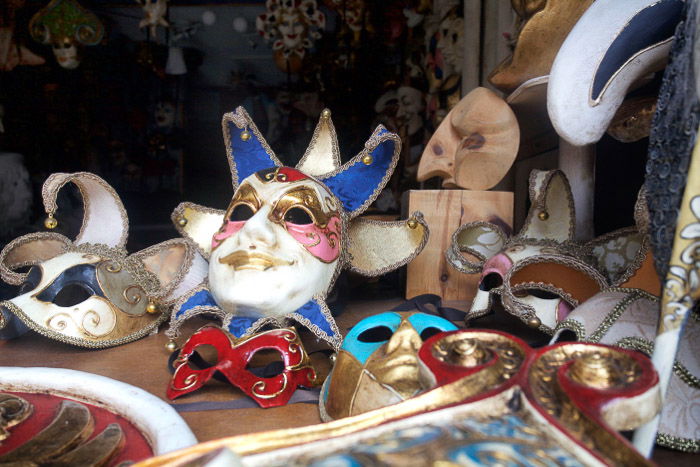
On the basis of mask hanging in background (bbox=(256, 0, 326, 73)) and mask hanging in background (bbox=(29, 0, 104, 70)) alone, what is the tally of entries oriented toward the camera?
2

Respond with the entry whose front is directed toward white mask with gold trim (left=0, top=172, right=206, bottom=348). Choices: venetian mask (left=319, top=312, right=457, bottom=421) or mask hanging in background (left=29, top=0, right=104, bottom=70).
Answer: the mask hanging in background

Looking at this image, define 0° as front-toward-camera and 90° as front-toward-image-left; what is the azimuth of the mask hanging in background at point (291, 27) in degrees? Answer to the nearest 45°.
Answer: approximately 0°

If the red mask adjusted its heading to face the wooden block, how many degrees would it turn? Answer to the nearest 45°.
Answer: approximately 180°

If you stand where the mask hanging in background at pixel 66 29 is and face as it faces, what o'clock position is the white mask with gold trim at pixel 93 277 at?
The white mask with gold trim is roughly at 12 o'clock from the mask hanging in background.

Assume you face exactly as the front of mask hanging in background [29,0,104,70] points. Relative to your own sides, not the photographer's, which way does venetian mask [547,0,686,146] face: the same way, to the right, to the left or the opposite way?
to the right
